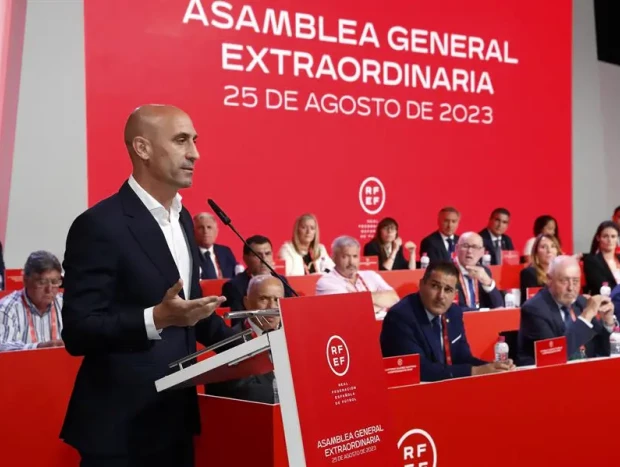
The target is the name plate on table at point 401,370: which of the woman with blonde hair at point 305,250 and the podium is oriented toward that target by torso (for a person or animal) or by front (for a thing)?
the woman with blonde hair

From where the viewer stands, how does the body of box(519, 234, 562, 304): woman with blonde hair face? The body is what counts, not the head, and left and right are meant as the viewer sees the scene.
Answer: facing the viewer and to the right of the viewer

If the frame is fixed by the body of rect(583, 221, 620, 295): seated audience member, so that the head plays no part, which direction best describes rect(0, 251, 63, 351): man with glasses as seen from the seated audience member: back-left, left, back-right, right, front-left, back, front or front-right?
right

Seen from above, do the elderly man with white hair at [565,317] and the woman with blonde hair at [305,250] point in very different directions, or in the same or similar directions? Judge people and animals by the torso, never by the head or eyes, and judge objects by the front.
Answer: same or similar directions

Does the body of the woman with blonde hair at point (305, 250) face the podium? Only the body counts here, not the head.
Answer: yes

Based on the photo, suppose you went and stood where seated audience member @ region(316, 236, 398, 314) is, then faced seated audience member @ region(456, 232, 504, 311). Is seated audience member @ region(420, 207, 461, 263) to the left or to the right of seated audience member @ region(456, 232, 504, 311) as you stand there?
left

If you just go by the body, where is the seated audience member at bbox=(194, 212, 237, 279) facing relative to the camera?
toward the camera

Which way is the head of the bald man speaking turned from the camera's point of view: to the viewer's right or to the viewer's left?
to the viewer's right

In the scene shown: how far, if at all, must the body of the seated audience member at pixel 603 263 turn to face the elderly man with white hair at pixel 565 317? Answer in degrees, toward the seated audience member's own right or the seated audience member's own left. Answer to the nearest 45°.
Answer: approximately 45° to the seated audience member's own right

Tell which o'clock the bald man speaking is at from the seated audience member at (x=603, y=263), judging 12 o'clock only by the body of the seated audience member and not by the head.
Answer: The bald man speaking is roughly at 2 o'clock from the seated audience member.

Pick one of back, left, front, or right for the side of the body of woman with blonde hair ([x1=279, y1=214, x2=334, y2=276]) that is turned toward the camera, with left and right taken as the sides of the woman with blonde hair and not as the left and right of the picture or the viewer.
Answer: front

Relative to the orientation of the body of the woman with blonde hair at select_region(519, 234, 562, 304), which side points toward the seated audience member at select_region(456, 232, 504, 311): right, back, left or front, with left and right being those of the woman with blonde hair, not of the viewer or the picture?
right

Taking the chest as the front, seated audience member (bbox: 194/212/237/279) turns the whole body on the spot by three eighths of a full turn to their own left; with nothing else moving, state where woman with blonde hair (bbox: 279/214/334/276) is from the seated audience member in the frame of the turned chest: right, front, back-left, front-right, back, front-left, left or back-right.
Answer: front-right

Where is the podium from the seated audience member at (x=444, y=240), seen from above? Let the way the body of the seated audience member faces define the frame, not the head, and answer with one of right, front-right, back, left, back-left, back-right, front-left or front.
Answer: front-right
